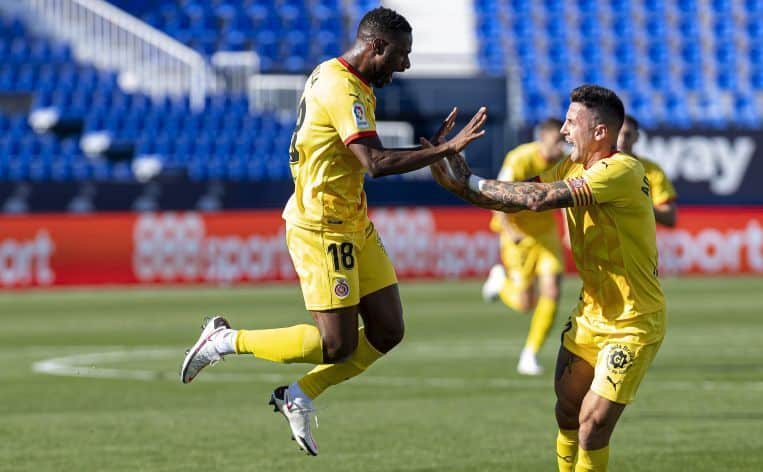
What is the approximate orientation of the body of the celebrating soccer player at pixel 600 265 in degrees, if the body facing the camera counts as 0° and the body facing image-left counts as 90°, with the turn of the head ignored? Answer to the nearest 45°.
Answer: approximately 90°

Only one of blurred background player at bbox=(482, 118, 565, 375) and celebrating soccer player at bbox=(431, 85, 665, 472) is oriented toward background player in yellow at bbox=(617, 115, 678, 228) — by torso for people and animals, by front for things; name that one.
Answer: the blurred background player

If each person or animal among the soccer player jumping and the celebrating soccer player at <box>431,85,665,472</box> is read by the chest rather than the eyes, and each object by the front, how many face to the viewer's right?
1

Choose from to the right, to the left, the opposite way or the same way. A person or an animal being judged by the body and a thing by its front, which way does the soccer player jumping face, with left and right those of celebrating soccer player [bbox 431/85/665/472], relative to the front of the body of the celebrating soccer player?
the opposite way

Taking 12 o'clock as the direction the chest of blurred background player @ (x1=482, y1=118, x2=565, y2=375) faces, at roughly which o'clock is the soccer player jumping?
The soccer player jumping is roughly at 2 o'clock from the blurred background player.

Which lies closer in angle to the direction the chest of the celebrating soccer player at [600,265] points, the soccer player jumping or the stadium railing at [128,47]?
the soccer player jumping

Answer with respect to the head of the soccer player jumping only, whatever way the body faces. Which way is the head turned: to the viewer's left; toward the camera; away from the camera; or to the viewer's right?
to the viewer's right

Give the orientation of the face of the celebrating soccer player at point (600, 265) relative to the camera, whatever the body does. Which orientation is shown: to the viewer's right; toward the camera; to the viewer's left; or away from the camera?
to the viewer's left

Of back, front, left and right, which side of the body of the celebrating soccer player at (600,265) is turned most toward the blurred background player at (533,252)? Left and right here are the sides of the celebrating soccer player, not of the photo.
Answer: right

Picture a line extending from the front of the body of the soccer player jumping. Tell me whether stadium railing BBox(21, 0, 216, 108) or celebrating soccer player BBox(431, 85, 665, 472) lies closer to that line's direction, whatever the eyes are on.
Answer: the celebrating soccer player

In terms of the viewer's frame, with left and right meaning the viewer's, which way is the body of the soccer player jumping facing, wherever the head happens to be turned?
facing to the right of the viewer

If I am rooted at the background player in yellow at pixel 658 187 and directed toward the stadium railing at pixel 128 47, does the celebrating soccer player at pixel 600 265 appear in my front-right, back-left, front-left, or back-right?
back-left
